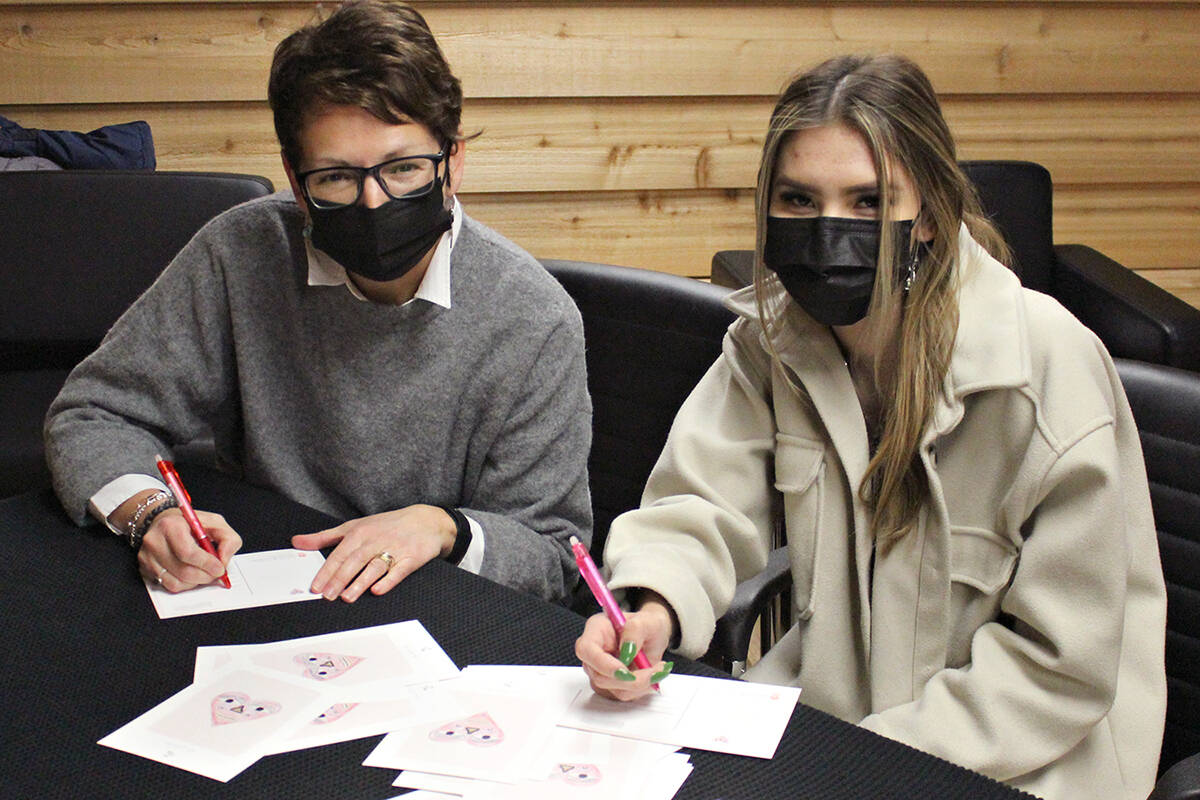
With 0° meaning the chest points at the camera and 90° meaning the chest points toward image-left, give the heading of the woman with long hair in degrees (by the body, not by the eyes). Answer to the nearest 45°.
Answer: approximately 45°

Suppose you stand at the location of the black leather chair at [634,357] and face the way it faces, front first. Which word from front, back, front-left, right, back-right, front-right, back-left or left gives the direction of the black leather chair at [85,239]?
right

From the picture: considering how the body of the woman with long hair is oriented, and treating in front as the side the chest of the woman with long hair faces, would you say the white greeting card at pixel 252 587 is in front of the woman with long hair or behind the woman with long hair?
in front

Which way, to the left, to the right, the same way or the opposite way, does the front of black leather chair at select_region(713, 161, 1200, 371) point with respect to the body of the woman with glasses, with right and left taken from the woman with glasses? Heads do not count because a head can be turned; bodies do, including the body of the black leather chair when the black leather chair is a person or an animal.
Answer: the same way

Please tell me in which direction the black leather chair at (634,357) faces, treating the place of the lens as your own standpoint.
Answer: facing the viewer and to the left of the viewer

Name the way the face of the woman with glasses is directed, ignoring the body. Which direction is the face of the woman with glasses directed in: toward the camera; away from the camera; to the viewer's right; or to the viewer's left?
toward the camera

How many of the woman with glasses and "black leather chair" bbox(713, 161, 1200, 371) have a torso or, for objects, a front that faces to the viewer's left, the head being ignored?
0

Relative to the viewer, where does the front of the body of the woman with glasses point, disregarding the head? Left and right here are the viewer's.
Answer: facing the viewer

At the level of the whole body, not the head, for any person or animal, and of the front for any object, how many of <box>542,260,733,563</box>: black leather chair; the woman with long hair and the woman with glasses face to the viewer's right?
0

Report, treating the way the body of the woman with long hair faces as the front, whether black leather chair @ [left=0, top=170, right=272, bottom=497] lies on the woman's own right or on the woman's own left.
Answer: on the woman's own right

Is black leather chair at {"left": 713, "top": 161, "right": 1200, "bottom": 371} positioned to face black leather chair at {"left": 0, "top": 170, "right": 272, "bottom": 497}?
no

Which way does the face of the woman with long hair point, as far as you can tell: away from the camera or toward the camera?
toward the camera

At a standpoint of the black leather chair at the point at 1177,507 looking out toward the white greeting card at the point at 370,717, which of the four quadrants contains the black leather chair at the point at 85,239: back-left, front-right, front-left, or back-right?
front-right
